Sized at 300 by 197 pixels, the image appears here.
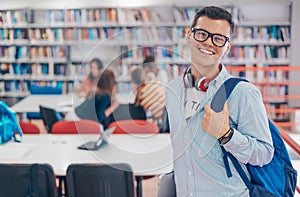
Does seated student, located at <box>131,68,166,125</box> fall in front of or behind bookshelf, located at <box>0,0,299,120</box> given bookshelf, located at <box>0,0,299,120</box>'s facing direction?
in front

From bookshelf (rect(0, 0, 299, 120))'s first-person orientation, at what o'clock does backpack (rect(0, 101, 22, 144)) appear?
The backpack is roughly at 12 o'clock from the bookshelf.

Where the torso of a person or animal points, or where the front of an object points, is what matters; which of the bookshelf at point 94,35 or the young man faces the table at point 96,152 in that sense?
the bookshelf
